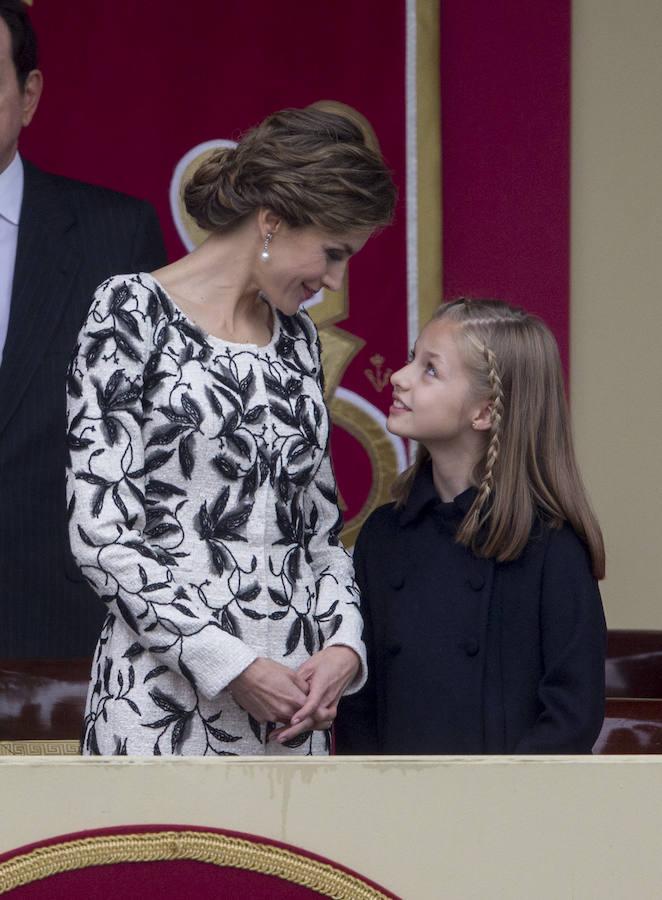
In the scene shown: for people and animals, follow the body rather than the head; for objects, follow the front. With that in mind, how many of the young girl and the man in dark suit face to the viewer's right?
0

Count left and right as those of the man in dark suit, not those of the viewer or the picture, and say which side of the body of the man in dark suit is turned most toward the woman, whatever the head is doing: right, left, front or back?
left

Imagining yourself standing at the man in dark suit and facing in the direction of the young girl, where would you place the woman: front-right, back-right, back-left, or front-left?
front-right

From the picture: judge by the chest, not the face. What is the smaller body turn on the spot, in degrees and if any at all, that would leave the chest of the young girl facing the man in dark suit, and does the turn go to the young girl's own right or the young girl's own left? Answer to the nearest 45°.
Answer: approximately 90° to the young girl's own right

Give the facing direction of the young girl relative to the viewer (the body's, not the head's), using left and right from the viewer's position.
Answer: facing the viewer and to the left of the viewer

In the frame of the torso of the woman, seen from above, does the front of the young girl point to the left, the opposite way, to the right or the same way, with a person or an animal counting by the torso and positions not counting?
to the right

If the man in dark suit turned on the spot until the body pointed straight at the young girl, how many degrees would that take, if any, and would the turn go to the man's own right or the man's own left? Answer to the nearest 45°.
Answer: approximately 45° to the man's own left

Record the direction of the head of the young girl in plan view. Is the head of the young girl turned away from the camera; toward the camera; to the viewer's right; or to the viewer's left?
to the viewer's left

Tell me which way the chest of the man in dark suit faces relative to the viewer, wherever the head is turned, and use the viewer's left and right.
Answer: facing the viewer
